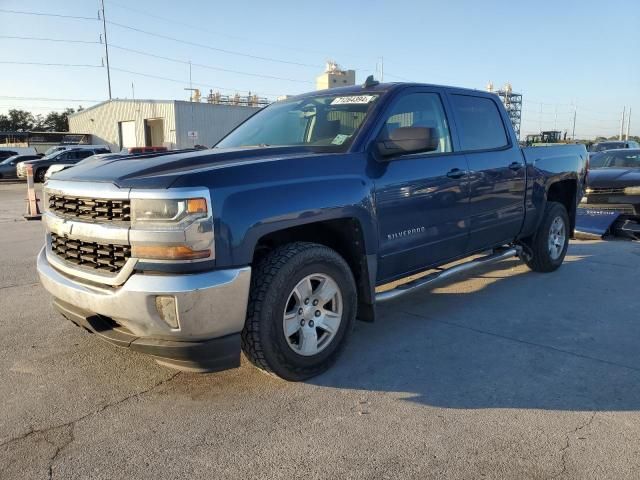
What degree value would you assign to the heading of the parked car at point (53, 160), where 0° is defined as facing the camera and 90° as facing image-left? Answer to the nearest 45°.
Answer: approximately 45°

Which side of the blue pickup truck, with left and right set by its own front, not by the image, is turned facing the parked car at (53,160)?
right

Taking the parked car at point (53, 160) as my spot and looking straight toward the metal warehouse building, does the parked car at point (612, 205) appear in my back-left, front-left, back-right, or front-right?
back-right

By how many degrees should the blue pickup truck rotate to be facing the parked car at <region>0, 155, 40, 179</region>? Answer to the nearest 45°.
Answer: approximately 90° to its right

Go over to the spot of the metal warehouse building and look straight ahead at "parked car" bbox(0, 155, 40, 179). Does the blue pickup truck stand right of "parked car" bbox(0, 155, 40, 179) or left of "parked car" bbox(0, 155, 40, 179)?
left

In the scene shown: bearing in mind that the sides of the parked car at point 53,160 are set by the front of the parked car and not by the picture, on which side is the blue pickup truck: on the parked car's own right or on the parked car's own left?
on the parked car's own left

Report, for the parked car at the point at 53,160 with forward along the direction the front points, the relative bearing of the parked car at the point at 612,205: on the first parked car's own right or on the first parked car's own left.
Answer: on the first parked car's own left

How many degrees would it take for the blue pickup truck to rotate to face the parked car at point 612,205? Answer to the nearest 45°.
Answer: approximately 180°

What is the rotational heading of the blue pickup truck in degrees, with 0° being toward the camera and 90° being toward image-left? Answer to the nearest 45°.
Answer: approximately 45°
